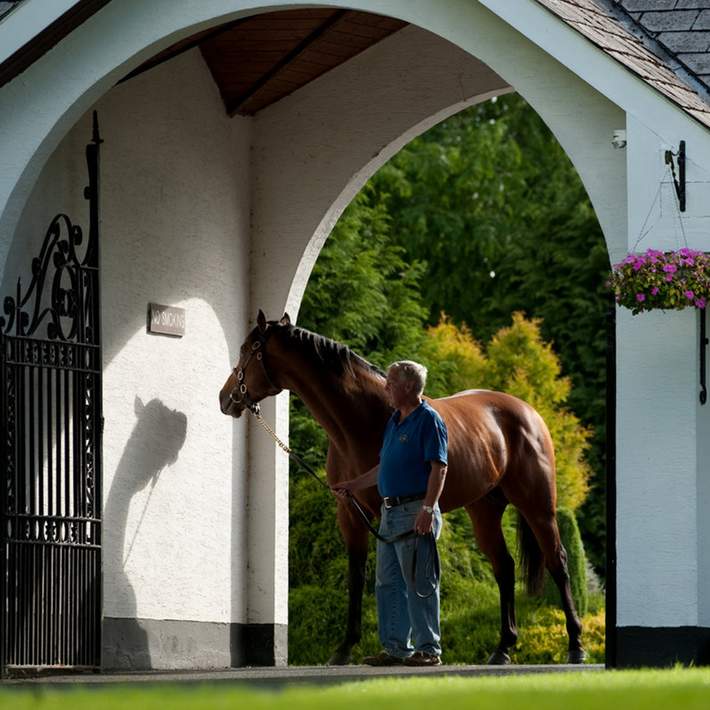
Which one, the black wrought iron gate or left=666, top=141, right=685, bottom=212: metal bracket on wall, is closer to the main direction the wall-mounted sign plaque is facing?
the metal bracket on wall

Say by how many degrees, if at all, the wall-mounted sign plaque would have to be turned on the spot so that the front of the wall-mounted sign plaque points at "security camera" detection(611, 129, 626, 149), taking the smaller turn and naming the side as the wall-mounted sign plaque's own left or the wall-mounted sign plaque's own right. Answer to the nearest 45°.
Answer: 0° — it already faces it

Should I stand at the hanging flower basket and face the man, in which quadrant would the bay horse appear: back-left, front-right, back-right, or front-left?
front-right

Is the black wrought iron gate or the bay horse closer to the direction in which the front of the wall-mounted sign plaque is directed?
the bay horse

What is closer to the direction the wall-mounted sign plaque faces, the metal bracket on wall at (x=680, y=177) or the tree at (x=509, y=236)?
the metal bracket on wall

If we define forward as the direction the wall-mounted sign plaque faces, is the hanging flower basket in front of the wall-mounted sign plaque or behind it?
in front

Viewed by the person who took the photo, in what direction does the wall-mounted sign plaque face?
facing the viewer and to the right of the viewer

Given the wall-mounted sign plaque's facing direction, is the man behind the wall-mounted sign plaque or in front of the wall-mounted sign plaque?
in front

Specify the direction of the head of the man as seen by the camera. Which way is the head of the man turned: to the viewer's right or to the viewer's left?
to the viewer's left

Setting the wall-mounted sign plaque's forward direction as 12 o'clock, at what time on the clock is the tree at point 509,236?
The tree is roughly at 8 o'clock from the wall-mounted sign plaque.

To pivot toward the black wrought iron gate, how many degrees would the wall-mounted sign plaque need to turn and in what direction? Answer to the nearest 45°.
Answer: approximately 45° to its right
